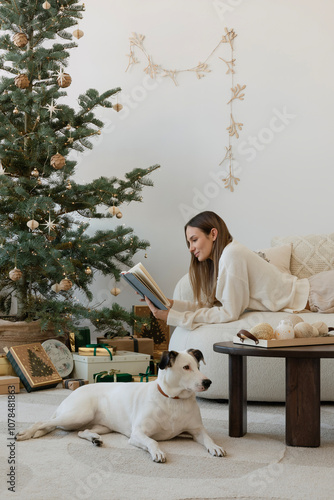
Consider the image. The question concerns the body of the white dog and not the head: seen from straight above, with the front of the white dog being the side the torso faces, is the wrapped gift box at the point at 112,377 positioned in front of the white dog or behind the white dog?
behind

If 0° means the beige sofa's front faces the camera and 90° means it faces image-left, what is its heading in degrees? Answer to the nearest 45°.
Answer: approximately 0°

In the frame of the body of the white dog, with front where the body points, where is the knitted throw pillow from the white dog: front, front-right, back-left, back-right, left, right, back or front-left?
left

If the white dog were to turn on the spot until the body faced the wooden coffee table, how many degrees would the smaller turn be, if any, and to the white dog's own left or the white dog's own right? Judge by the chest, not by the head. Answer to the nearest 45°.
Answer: approximately 45° to the white dog's own left

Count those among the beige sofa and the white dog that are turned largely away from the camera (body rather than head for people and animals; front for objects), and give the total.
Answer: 0
